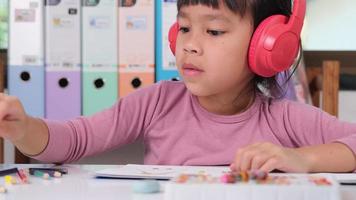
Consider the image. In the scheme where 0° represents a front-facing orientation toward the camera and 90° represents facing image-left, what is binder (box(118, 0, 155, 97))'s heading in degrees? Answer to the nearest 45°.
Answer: approximately 0°

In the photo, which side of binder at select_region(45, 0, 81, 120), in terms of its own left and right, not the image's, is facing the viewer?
front

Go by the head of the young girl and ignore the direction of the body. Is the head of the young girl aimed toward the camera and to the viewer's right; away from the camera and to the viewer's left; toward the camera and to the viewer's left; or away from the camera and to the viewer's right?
toward the camera and to the viewer's left

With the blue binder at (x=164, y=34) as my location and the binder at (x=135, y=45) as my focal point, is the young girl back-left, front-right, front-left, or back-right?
back-left

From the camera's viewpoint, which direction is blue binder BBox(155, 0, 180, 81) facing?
toward the camera

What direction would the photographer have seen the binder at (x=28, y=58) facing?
facing the viewer
